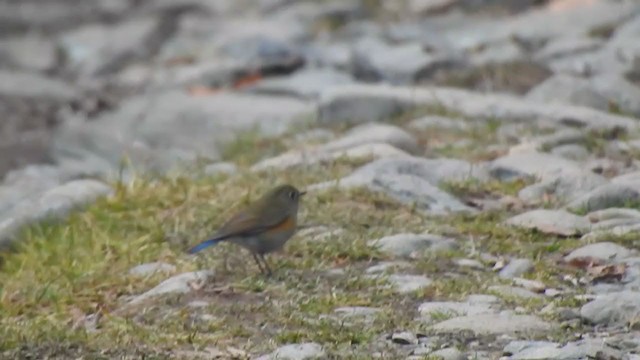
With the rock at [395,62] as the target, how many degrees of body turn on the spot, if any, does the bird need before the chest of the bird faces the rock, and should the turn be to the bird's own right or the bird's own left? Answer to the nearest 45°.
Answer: approximately 90° to the bird's own left

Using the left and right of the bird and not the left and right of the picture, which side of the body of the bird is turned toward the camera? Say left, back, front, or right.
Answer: right

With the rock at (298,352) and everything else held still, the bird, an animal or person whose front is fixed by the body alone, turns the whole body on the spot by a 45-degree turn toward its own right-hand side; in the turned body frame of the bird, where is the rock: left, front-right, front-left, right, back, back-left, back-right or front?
front-right

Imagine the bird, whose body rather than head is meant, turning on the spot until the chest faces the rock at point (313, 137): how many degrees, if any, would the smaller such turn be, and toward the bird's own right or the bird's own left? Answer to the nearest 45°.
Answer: approximately 90° to the bird's own left

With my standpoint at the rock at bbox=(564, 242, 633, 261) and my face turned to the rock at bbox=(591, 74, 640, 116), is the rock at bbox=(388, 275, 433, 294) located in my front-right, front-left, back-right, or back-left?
back-left

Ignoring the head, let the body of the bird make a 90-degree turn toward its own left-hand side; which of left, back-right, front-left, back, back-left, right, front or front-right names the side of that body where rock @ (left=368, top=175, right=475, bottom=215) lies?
front-right

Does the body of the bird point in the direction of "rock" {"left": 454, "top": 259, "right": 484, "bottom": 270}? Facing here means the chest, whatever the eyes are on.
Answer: yes

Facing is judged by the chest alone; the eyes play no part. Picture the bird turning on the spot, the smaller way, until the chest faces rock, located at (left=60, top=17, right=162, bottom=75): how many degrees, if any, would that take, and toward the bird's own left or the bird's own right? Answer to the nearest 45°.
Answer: approximately 90° to the bird's own left

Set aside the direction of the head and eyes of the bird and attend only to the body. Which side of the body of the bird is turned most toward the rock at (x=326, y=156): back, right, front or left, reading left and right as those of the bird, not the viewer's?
left

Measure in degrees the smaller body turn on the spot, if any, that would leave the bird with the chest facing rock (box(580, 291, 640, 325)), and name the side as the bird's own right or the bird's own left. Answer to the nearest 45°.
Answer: approximately 45° to the bird's own right

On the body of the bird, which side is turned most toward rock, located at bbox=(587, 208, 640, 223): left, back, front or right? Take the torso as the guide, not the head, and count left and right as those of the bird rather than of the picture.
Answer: front

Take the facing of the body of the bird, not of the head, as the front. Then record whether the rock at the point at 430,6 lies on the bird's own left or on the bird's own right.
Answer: on the bird's own left

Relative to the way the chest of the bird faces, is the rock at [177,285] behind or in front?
behind

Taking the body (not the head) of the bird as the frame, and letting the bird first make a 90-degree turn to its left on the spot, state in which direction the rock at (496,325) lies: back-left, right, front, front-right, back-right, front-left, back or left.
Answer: back-right

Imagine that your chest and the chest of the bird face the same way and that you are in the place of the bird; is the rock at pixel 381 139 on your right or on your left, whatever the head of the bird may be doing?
on your left
